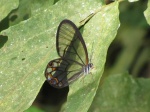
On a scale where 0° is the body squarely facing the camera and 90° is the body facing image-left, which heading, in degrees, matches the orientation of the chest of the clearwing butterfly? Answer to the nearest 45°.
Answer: approximately 270°
